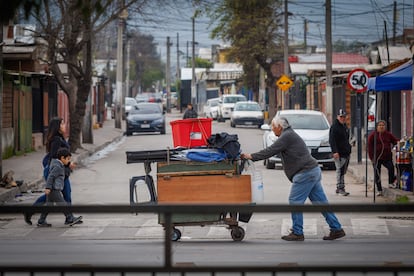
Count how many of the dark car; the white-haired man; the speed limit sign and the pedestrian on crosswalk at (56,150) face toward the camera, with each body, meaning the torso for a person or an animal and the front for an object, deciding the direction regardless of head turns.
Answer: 2

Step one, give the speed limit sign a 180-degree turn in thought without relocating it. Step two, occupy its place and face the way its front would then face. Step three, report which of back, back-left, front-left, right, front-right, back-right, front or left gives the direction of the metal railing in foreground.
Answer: back

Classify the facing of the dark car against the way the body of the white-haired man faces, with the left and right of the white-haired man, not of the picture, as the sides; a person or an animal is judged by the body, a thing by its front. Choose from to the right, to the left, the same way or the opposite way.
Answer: to the left

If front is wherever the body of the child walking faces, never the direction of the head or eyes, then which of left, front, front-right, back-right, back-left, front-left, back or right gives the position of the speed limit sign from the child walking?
front-left

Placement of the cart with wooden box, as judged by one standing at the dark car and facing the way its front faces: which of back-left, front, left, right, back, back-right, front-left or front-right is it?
front

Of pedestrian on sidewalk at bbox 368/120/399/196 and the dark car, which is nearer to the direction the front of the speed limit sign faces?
the pedestrian on sidewalk

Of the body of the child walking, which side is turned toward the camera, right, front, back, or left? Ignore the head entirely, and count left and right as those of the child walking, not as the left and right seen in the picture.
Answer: right

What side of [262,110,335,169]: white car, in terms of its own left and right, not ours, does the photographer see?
front

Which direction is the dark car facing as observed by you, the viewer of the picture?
facing the viewer

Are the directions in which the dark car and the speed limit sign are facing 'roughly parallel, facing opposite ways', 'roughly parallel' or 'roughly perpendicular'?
roughly parallel

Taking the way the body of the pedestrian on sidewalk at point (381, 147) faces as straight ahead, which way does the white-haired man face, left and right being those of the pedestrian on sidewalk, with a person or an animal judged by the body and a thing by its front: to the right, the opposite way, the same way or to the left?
to the right

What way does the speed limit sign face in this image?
toward the camera

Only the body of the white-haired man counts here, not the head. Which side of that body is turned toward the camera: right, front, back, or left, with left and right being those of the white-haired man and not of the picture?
left

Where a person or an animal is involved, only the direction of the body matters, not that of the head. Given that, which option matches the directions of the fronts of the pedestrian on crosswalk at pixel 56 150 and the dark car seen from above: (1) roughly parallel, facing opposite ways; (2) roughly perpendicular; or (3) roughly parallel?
roughly perpendicular

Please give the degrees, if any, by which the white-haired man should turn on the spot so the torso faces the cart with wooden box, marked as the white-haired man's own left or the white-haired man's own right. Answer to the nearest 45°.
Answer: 0° — they already face it

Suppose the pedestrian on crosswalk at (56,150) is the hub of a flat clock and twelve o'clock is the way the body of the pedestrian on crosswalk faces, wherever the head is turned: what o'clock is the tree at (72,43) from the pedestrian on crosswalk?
The tree is roughly at 9 o'clock from the pedestrian on crosswalk.

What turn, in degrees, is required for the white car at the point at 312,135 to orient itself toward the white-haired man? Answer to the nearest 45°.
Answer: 0° — it already faces them

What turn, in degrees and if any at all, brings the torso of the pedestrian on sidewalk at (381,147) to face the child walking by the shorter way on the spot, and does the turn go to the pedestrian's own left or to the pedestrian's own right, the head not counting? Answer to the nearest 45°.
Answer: approximately 45° to the pedestrian's own right
